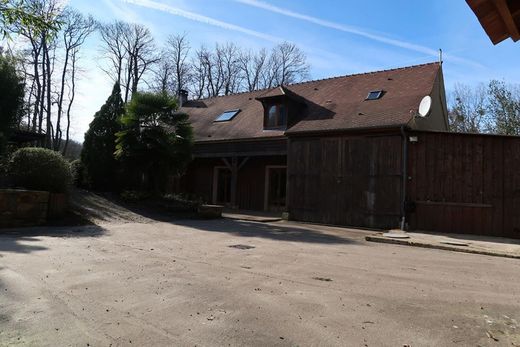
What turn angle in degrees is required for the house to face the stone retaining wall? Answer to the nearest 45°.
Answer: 0° — it already faces it

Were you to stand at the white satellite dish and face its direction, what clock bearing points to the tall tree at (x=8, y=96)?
The tall tree is roughly at 1 o'clock from the white satellite dish.

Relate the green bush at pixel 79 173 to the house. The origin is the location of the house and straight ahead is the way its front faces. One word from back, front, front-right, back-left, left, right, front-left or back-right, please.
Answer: front-right

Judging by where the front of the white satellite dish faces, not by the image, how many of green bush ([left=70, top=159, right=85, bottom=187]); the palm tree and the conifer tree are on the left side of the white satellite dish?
0

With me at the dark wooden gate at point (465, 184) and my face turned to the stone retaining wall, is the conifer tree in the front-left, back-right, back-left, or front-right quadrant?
front-right

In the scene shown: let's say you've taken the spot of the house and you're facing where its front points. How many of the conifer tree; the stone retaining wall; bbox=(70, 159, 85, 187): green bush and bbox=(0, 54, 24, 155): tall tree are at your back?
0

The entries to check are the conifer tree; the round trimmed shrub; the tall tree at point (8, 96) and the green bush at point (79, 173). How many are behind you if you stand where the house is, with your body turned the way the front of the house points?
0

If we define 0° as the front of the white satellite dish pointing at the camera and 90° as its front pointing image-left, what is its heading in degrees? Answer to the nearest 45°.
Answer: approximately 45°

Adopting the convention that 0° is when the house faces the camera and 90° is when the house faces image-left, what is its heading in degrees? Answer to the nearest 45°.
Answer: approximately 45°

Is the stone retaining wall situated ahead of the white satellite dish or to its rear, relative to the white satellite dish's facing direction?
ahead

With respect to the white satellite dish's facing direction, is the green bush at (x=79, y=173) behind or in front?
in front

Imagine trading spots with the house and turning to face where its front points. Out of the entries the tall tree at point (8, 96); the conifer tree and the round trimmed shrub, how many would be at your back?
0
